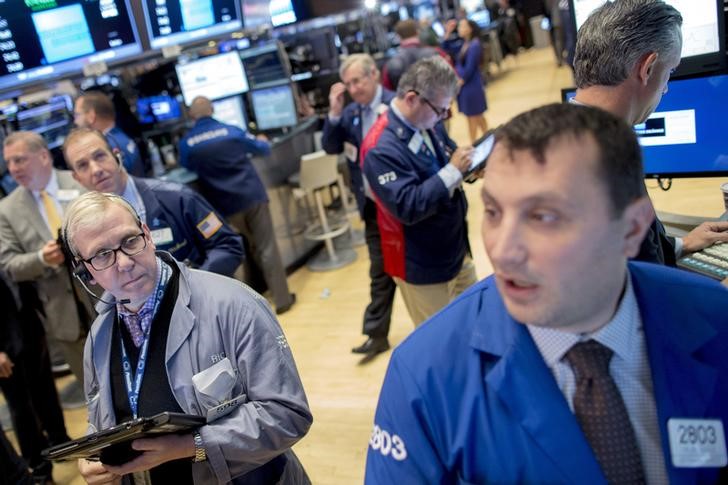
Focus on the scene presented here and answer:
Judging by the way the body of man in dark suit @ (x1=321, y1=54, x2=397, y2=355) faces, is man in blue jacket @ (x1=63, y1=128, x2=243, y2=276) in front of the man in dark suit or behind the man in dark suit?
in front

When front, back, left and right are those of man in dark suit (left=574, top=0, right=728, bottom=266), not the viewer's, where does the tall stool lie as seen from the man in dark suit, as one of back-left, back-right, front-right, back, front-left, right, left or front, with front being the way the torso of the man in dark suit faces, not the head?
left

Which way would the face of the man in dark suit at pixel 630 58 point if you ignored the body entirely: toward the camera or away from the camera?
away from the camera

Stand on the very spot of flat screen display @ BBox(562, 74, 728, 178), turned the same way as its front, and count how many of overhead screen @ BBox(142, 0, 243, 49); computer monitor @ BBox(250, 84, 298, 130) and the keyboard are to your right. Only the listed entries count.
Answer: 2

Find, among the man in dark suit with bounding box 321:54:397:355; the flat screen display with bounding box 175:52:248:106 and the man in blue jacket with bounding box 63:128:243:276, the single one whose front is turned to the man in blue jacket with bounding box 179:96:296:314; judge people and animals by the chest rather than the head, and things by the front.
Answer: the flat screen display

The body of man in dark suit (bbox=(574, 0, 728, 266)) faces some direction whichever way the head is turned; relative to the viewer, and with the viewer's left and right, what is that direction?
facing away from the viewer and to the right of the viewer

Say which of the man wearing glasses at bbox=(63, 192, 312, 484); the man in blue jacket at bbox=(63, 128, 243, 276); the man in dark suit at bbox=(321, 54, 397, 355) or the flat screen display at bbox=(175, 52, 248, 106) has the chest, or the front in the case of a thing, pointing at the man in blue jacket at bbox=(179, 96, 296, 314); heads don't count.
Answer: the flat screen display
